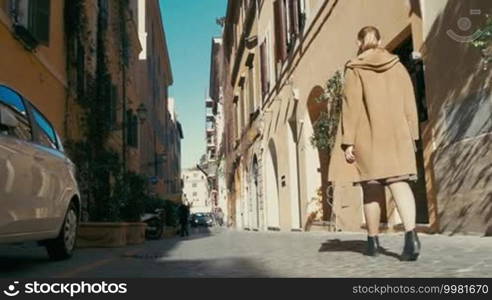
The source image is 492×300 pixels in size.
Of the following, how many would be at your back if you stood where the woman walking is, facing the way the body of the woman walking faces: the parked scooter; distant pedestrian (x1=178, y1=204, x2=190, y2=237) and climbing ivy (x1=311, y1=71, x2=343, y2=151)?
0

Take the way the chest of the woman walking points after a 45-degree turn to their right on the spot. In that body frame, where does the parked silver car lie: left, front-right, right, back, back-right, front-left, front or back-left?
back-left

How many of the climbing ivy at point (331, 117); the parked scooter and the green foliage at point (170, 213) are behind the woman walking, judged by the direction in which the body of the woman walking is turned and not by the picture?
0

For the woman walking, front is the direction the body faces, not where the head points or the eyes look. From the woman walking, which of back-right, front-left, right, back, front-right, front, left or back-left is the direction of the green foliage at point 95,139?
front-left

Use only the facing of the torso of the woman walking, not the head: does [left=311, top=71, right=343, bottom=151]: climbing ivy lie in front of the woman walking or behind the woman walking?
in front

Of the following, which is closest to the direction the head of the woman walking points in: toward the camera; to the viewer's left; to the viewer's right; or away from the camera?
away from the camera

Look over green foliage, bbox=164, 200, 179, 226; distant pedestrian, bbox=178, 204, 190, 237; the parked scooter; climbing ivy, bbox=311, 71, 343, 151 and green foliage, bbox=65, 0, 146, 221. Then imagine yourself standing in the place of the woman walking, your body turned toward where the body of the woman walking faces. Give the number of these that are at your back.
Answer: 0

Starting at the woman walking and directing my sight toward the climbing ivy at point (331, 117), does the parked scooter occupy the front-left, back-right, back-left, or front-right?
front-left

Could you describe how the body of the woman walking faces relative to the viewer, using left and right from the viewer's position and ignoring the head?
facing away from the viewer

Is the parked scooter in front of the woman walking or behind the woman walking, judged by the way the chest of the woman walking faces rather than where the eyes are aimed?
in front

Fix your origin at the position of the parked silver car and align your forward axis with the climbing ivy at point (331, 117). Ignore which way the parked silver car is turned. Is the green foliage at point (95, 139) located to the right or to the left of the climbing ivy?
left
